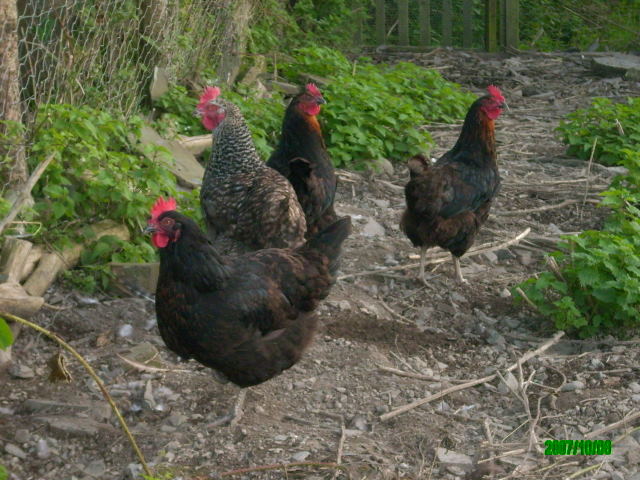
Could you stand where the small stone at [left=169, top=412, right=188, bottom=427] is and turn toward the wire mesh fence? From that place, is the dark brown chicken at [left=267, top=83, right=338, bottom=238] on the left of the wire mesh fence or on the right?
right

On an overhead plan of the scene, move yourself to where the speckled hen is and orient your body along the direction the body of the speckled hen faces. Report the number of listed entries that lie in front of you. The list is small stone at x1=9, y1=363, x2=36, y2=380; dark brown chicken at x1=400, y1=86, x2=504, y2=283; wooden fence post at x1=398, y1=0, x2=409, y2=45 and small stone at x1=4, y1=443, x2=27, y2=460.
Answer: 2

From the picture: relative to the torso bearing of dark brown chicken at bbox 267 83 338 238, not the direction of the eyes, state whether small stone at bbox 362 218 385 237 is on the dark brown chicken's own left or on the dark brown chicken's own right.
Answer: on the dark brown chicken's own left

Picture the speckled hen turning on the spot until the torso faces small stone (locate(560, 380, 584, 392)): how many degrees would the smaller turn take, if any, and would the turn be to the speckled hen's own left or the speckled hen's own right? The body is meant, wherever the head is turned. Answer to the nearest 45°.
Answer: approximately 180°

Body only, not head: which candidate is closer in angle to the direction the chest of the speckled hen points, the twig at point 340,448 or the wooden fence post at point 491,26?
the twig

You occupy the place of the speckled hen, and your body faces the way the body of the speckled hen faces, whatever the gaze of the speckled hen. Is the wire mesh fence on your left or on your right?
on your right

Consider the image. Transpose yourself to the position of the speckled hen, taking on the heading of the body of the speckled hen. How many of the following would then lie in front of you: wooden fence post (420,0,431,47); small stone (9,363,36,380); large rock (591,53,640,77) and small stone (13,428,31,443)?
2
